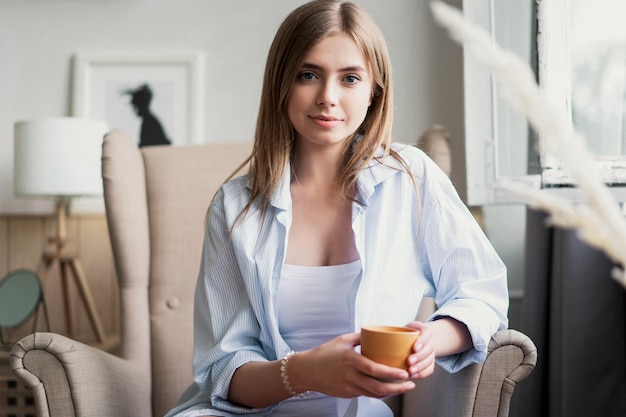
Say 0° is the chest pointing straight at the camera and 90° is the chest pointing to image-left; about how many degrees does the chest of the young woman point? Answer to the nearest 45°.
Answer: approximately 0°

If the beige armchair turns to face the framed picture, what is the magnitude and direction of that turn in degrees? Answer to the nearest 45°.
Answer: approximately 180°

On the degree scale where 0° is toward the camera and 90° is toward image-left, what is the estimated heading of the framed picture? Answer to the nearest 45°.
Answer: approximately 0°

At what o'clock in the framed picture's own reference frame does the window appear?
The window is roughly at 10 o'clock from the framed picture.

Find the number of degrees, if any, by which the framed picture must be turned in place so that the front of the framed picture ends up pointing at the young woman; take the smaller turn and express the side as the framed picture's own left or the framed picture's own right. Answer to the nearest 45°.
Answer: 0° — it already faces them

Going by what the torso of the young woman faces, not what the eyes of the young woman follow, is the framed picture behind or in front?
behind

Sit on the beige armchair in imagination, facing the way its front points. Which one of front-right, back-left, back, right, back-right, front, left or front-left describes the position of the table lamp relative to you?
back-right

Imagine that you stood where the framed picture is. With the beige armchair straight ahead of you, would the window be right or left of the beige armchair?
left

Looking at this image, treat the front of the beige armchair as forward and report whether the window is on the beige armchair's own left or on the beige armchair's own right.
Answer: on the beige armchair's own left

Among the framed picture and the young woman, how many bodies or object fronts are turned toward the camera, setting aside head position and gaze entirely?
2
